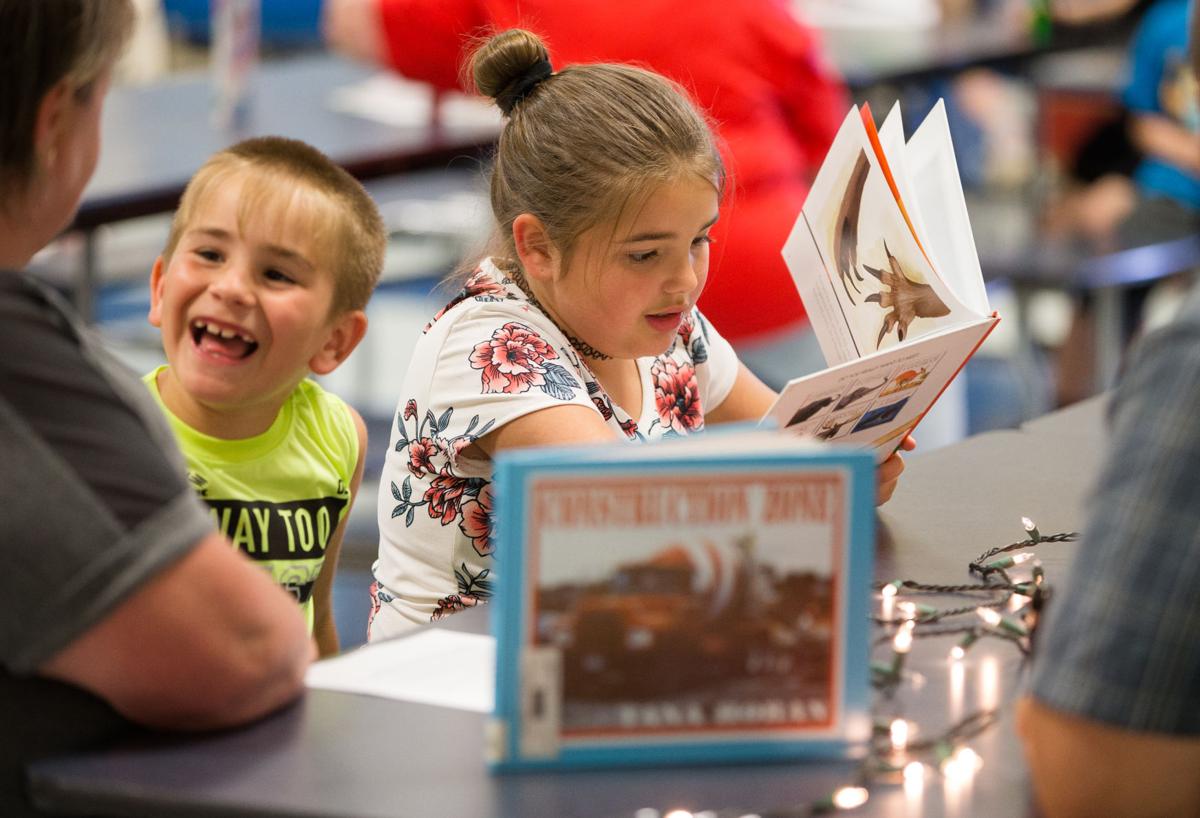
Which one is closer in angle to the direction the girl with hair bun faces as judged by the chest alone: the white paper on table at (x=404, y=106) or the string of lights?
the string of lights

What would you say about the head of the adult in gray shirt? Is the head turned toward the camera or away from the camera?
away from the camera

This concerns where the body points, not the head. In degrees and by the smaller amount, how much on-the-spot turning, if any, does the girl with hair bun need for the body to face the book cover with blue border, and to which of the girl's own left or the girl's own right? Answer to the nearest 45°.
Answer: approximately 45° to the girl's own right

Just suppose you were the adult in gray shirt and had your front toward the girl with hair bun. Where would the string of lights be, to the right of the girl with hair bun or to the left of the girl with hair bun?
right

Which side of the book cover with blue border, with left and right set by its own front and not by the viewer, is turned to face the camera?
front

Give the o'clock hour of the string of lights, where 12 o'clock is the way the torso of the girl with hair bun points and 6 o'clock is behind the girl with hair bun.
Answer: The string of lights is roughly at 12 o'clock from the girl with hair bun.

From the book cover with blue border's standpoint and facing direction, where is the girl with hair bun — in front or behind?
behind

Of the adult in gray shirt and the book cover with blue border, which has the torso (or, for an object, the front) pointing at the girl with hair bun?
the adult in gray shirt

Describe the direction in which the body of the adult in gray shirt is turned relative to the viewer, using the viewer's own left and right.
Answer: facing away from the viewer and to the right of the viewer

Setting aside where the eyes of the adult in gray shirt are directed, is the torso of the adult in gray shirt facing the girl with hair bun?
yes

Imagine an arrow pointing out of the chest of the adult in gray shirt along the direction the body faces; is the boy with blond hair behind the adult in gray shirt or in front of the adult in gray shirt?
in front

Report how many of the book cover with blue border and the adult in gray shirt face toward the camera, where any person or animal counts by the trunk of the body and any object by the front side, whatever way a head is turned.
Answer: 1

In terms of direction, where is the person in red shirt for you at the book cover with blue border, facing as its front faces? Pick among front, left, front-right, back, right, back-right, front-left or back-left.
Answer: back
